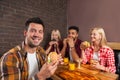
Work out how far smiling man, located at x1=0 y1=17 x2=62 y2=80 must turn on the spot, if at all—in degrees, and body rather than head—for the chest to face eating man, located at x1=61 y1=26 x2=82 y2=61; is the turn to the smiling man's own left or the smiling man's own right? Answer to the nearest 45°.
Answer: approximately 90° to the smiling man's own left

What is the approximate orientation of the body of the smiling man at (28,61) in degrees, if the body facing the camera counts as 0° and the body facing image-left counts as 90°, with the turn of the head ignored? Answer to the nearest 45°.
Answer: approximately 315°
